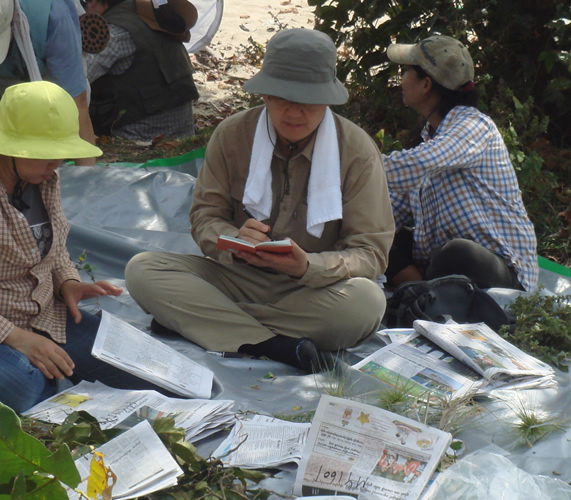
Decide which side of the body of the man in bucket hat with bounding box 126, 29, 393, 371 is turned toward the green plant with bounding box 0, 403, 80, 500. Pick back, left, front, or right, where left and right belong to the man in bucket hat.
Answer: front

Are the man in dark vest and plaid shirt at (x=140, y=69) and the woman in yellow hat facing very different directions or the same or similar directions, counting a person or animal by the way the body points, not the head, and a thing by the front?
very different directions

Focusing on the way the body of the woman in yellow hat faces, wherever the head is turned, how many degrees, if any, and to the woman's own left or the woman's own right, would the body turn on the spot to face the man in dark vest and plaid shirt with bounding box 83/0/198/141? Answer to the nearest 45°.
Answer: approximately 135° to the woman's own left

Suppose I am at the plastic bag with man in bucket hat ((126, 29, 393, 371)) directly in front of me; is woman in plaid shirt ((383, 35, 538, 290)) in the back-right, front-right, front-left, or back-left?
front-right

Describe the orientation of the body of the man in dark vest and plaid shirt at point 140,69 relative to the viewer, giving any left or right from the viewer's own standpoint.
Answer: facing away from the viewer and to the left of the viewer

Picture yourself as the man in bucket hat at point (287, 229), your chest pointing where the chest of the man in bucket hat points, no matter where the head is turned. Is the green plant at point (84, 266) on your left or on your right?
on your right

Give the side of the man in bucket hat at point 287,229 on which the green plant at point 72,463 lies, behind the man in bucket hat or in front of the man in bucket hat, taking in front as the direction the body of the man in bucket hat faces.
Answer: in front

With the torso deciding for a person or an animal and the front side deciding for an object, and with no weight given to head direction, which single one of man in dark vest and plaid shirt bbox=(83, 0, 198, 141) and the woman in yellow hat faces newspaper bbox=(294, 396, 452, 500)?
the woman in yellow hat

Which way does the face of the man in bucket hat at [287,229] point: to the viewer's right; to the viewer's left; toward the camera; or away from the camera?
toward the camera

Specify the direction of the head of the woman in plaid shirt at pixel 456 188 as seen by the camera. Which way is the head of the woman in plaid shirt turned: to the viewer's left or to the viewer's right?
to the viewer's left

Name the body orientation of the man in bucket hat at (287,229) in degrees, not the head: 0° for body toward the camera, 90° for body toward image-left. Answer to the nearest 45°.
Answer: approximately 0°

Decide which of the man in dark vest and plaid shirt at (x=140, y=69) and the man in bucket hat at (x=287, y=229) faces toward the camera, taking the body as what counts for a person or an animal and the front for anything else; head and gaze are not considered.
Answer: the man in bucket hat at (x=287, y=229)

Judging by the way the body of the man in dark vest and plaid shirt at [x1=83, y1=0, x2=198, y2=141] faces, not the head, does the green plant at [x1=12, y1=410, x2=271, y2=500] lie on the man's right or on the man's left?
on the man's left

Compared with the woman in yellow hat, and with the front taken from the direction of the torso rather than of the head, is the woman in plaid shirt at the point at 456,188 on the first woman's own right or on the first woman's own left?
on the first woman's own left

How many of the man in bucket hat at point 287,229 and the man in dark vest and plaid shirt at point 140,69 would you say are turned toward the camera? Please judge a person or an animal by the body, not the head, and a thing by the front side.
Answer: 1
